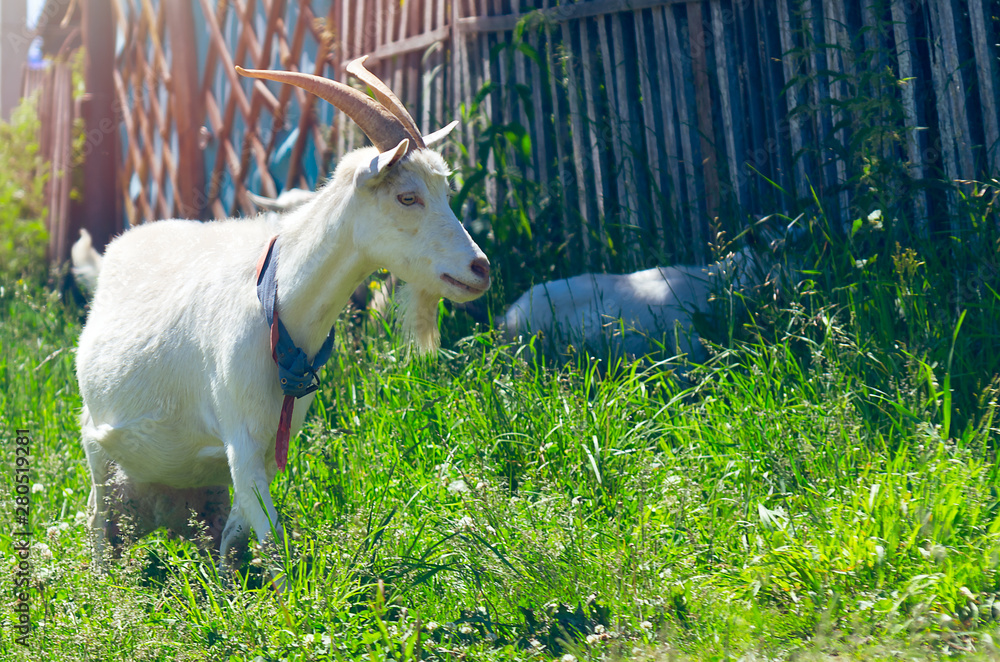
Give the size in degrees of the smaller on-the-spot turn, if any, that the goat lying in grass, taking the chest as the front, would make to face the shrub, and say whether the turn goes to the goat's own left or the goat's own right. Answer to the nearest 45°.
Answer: approximately 135° to the goat's own left

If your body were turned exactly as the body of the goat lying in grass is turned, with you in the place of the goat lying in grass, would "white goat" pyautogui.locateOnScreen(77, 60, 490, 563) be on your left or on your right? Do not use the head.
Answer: on your right

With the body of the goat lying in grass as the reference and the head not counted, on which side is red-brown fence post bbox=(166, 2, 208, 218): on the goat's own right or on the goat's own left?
on the goat's own left

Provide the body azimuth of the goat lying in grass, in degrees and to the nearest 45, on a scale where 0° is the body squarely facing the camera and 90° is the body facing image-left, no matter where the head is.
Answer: approximately 270°

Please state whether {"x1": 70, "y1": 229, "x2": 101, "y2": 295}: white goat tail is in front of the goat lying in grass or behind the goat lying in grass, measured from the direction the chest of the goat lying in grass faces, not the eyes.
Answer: behind
